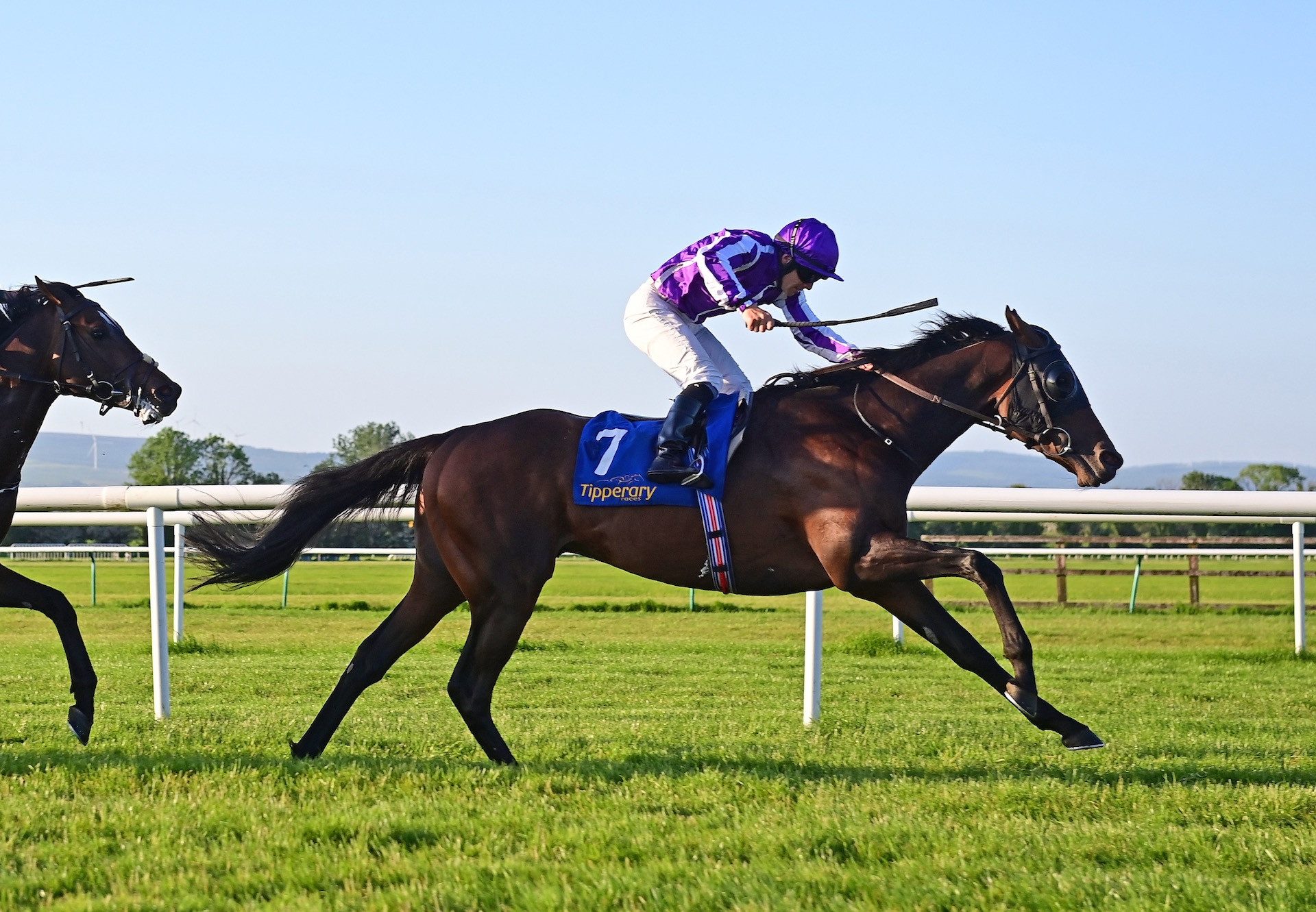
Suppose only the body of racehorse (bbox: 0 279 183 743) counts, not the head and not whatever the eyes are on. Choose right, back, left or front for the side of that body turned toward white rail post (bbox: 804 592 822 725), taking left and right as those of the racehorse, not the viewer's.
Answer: front

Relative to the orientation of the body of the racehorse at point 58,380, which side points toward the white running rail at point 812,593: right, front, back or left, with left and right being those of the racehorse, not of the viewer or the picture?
front

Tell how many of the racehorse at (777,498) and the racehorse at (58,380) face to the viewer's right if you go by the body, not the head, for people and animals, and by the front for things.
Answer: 2

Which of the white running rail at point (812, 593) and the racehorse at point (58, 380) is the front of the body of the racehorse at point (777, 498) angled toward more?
the white running rail

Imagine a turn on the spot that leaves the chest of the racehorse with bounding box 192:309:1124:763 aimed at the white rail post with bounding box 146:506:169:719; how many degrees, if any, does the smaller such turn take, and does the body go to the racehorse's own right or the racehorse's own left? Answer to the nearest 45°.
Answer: approximately 135° to the racehorse's own left

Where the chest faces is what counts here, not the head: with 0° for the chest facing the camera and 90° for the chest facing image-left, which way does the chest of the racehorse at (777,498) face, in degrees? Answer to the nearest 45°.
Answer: approximately 270°

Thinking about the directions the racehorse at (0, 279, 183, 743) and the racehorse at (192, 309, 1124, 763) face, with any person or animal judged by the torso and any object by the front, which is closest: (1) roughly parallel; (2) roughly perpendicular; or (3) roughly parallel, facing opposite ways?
roughly parallel

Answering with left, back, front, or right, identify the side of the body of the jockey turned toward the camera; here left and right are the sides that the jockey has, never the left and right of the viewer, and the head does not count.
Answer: right

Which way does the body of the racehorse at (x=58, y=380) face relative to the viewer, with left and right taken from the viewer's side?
facing to the right of the viewer

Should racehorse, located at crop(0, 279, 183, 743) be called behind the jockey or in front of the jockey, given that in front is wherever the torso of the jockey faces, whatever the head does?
behind
